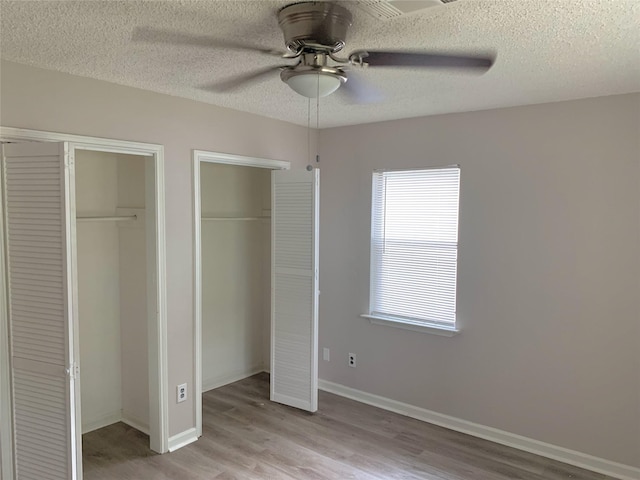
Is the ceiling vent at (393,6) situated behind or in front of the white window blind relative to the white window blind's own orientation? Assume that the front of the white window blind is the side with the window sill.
in front

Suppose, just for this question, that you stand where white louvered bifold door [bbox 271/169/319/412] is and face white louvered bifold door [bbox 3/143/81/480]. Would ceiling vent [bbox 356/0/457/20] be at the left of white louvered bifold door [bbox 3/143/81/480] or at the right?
left

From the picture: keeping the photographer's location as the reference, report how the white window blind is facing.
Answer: facing the viewer and to the left of the viewer

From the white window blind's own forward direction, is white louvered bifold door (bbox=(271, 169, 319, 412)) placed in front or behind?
in front

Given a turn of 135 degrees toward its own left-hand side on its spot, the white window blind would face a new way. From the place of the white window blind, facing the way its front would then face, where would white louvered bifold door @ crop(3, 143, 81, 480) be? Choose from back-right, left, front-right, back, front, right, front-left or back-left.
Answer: back-right
